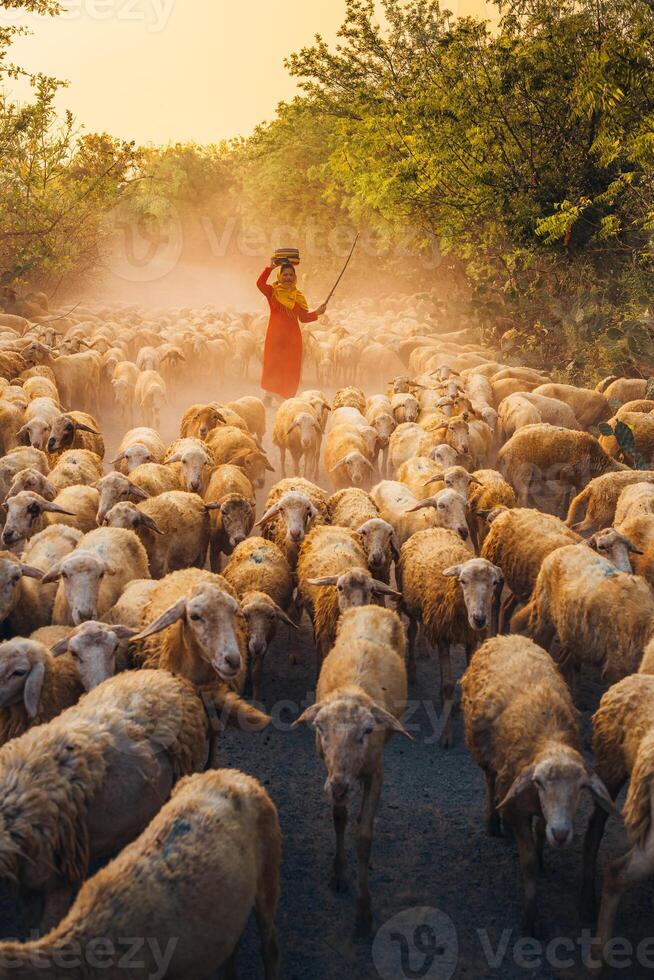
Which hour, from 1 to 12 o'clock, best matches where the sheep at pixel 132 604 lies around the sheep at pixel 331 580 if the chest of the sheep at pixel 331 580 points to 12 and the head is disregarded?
the sheep at pixel 132 604 is roughly at 2 o'clock from the sheep at pixel 331 580.

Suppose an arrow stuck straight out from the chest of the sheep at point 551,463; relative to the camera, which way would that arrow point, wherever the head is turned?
to the viewer's right

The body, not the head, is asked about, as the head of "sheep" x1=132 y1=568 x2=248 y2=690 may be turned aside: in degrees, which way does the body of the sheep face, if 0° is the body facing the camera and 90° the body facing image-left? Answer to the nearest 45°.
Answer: approximately 315°

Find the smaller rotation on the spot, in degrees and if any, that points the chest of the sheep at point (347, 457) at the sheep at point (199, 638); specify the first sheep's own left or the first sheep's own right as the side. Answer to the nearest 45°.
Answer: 0° — it already faces it

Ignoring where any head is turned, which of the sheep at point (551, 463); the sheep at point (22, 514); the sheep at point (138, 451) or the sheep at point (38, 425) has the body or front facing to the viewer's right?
the sheep at point (551, 463)

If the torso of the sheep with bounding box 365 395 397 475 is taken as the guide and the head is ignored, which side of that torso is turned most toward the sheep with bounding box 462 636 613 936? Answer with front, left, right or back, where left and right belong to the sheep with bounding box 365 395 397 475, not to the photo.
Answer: front

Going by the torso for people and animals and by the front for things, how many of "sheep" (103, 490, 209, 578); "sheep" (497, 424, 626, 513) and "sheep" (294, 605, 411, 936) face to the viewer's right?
1

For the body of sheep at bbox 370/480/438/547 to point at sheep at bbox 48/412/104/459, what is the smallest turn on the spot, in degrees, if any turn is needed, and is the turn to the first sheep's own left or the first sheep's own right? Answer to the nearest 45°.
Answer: approximately 135° to the first sheep's own right

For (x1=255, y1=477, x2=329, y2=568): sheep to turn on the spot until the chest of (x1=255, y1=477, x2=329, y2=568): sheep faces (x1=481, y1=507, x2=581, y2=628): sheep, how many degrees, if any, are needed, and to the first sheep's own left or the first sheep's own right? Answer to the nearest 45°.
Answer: approximately 90° to the first sheep's own left

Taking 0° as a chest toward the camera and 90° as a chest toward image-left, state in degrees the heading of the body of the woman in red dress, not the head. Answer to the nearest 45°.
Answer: approximately 0°

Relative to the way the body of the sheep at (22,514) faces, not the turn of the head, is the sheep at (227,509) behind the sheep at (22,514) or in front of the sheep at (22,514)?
behind

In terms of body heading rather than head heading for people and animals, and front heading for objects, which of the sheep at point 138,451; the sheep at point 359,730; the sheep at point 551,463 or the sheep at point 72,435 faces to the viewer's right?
the sheep at point 551,463

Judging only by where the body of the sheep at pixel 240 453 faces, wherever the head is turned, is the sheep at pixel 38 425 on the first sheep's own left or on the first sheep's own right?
on the first sheep's own right

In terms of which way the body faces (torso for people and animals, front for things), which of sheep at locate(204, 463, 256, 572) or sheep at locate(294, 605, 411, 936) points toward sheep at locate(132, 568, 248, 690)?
sheep at locate(204, 463, 256, 572)

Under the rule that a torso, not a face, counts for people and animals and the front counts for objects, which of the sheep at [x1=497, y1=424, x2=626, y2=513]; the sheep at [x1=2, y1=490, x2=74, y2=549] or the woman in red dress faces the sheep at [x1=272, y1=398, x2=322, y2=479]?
the woman in red dress

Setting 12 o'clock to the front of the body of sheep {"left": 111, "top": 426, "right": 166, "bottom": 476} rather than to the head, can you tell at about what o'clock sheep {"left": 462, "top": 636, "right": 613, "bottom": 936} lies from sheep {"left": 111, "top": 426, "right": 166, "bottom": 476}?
sheep {"left": 462, "top": 636, "right": 613, "bottom": 936} is roughly at 10 o'clock from sheep {"left": 111, "top": 426, "right": 166, "bottom": 476}.

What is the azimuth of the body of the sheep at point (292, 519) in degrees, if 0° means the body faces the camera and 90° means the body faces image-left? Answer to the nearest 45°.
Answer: approximately 0°
